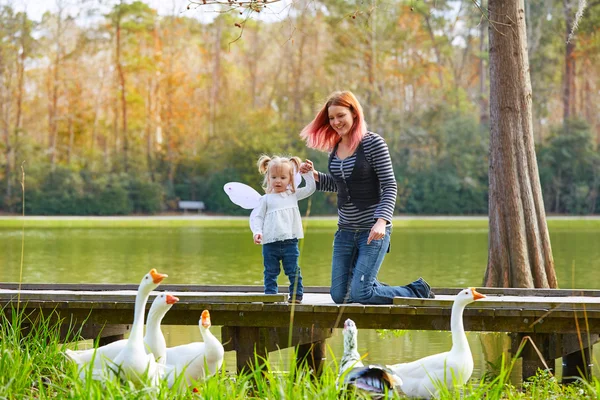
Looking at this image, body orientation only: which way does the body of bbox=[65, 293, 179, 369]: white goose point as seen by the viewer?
to the viewer's right

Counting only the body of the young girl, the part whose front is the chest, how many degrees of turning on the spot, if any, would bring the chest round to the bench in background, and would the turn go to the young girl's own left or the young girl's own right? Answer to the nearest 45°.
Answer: approximately 180°

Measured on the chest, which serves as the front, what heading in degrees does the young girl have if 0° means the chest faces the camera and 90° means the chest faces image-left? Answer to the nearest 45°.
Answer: approximately 0°

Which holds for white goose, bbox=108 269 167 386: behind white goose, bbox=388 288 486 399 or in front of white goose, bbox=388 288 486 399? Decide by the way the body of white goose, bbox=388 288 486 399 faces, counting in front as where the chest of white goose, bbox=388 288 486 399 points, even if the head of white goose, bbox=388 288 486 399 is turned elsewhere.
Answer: behind

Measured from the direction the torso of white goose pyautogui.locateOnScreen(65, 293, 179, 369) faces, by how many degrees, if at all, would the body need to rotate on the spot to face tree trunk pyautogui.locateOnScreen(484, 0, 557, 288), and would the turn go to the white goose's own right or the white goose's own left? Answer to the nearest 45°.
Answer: approximately 45° to the white goose's own left

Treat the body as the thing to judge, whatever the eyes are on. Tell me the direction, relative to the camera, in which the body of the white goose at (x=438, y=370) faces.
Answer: to the viewer's right

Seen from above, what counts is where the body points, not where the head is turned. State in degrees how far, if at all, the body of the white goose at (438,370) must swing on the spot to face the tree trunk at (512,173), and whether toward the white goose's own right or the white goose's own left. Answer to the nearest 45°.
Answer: approximately 90° to the white goose's own left
